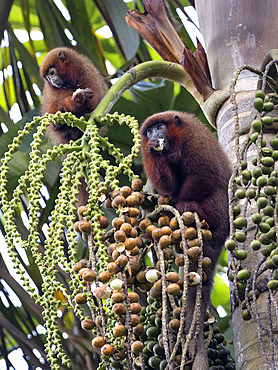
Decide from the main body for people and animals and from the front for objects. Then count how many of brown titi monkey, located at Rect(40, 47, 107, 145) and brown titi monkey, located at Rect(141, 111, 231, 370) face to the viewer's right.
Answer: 0

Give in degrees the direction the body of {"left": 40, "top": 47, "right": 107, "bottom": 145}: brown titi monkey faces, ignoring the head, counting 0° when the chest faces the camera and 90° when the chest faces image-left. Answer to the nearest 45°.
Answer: approximately 45°

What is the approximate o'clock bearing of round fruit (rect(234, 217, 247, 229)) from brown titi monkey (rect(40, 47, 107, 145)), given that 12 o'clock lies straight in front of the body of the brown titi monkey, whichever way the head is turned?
The round fruit is roughly at 10 o'clock from the brown titi monkey.

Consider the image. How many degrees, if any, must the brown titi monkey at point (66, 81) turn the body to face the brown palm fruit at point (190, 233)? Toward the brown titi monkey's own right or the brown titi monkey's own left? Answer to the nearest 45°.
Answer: approximately 45° to the brown titi monkey's own left

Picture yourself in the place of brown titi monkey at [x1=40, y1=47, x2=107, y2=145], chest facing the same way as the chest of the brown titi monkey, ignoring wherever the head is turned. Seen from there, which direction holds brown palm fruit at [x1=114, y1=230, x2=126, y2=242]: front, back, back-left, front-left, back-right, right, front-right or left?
front-left

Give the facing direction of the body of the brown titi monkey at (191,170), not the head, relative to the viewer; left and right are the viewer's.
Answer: facing the viewer and to the left of the viewer
